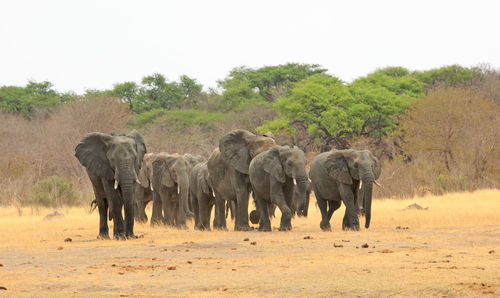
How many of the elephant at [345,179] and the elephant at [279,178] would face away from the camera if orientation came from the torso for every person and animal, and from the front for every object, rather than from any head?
0

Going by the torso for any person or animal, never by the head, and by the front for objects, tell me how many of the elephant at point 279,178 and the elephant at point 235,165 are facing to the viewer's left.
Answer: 0

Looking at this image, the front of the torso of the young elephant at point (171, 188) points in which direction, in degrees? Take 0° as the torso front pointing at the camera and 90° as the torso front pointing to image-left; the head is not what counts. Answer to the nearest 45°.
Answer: approximately 315°

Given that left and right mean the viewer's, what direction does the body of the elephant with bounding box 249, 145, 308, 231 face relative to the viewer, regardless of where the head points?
facing the viewer and to the right of the viewer

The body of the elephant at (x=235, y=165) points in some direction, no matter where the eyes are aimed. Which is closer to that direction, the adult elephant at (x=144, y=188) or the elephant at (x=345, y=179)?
the elephant

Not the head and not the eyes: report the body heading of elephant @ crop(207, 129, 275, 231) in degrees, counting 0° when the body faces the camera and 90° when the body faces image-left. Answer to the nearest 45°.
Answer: approximately 315°

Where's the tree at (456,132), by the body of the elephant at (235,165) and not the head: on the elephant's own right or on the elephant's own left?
on the elephant's own left
